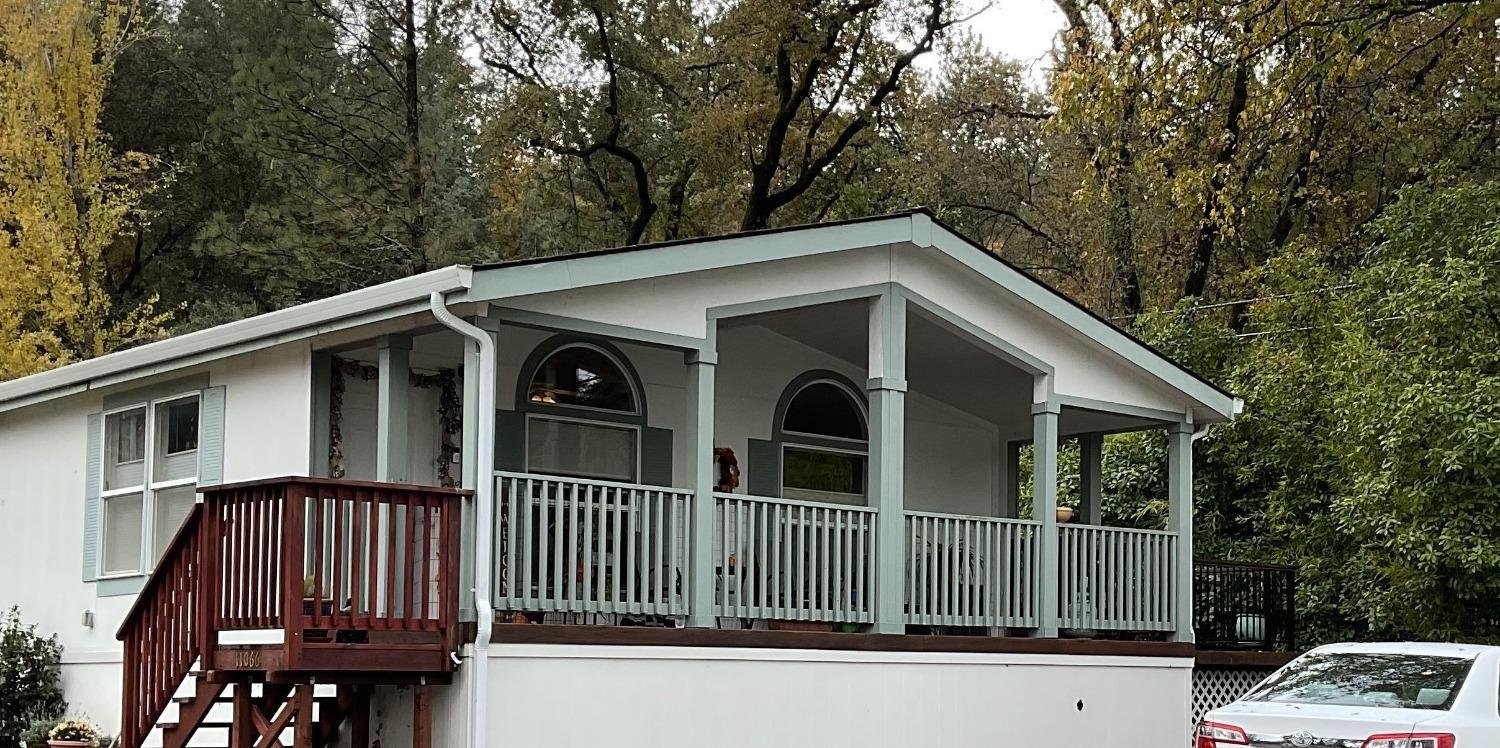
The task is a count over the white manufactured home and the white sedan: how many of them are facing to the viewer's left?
0

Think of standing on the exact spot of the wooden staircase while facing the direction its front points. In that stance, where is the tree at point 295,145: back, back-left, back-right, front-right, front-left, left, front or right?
right

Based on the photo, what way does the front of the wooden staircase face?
to the viewer's left

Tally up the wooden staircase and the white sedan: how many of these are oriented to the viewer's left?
1

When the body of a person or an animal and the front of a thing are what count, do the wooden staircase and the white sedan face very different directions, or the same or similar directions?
very different directions

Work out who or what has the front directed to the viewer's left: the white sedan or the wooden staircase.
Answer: the wooden staircase
